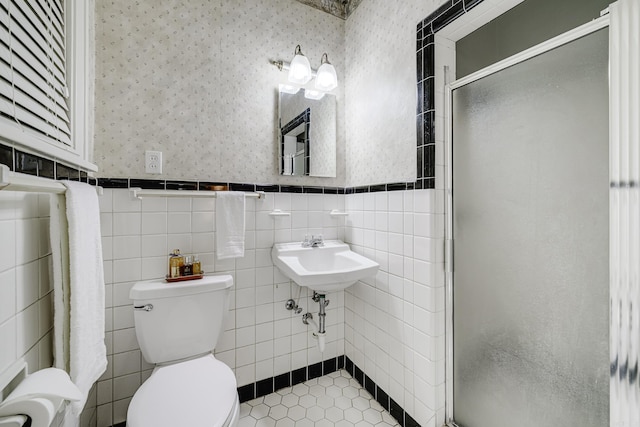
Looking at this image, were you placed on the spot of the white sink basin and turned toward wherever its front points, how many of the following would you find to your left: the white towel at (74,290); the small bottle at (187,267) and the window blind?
0

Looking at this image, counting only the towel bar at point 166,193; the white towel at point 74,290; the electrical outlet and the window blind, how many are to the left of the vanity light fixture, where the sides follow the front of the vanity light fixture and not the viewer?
0

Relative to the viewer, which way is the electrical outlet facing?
toward the camera

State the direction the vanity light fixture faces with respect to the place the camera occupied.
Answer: facing the viewer and to the right of the viewer

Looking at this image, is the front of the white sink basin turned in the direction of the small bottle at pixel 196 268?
no

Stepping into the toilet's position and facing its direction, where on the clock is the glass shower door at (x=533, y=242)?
The glass shower door is roughly at 10 o'clock from the toilet.

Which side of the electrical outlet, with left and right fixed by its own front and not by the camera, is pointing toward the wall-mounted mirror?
left

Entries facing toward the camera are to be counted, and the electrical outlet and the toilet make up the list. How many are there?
2

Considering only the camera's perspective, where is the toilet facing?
facing the viewer

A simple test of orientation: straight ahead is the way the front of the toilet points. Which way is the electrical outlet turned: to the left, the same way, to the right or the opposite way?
the same way

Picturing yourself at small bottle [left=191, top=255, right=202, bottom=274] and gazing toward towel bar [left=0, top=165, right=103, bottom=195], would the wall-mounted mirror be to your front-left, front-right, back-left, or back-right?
back-left

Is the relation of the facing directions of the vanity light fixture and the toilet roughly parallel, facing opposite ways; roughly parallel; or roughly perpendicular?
roughly parallel

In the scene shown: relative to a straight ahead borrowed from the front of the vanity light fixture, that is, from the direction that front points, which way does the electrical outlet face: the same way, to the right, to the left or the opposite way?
the same way
